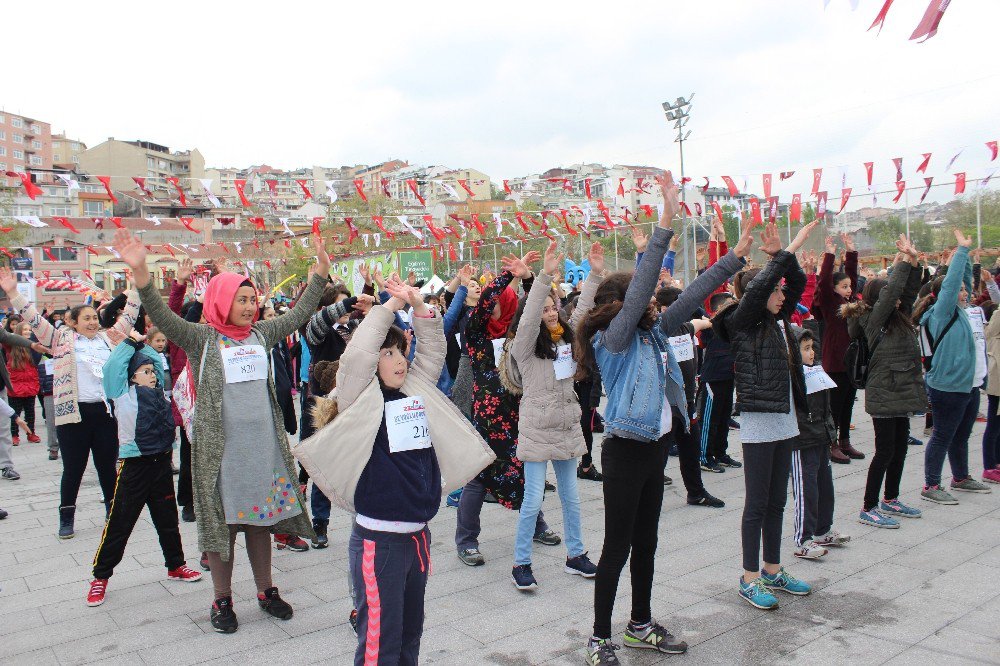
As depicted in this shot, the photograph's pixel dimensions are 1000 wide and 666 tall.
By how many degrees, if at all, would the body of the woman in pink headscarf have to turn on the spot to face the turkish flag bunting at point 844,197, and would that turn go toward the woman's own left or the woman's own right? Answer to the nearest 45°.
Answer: approximately 90° to the woman's own left

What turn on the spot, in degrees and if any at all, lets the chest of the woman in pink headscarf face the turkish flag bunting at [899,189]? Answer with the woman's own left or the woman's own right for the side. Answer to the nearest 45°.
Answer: approximately 90° to the woman's own left

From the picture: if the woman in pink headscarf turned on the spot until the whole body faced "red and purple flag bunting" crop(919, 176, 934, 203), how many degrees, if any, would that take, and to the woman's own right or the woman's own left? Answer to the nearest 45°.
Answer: approximately 90° to the woman's own left

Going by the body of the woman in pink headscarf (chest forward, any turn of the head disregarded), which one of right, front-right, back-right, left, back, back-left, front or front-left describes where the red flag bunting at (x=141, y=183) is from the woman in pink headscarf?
back-left

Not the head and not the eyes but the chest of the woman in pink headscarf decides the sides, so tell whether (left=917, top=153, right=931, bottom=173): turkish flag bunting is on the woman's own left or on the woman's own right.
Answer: on the woman's own left

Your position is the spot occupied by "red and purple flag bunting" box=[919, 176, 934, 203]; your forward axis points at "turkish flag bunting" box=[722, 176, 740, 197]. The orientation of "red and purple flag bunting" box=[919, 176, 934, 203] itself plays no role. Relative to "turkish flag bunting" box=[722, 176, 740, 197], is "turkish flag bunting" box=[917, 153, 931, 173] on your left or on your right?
left

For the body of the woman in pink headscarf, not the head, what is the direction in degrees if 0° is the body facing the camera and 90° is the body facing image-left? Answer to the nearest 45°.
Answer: approximately 315°
